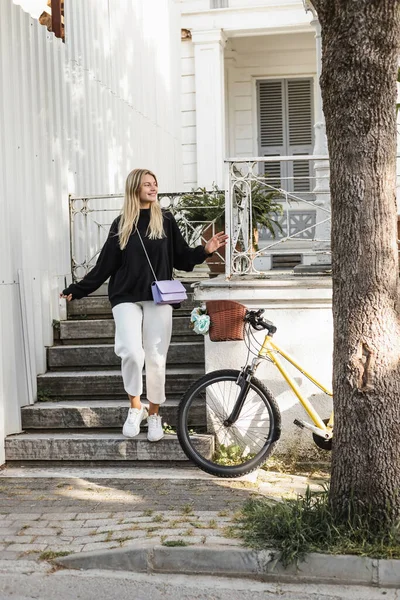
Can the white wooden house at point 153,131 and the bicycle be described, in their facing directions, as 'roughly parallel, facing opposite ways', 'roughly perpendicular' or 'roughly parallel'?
roughly perpendicular

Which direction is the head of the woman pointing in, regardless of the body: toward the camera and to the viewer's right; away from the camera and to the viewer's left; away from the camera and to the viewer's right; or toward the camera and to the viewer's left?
toward the camera and to the viewer's right

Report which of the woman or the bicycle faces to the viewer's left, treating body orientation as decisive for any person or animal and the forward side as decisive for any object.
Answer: the bicycle

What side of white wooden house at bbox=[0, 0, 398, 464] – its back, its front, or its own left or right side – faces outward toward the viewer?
front

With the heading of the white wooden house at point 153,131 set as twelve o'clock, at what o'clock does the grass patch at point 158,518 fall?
The grass patch is roughly at 12 o'clock from the white wooden house.

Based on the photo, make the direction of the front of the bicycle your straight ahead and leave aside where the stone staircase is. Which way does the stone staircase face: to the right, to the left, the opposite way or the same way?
to the left

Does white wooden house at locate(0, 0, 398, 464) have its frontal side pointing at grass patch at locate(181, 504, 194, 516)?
yes

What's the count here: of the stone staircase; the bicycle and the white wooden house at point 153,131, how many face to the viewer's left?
1

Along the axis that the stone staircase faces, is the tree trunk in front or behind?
in front

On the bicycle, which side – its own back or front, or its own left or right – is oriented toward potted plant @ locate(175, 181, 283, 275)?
right

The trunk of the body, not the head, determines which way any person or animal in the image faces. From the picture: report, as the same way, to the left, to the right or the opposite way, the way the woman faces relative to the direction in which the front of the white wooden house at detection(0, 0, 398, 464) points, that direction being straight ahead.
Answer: the same way

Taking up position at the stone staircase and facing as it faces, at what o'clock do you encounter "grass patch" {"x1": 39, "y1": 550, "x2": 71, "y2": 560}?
The grass patch is roughly at 12 o'clock from the stone staircase.

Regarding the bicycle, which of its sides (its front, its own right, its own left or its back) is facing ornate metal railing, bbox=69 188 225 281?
right

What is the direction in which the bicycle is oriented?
to the viewer's left

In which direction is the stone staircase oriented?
toward the camera

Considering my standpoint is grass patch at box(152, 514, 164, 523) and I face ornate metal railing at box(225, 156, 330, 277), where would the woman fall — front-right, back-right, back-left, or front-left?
front-left

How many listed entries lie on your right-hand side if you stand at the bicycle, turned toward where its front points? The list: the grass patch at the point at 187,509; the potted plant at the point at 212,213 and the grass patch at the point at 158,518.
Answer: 1

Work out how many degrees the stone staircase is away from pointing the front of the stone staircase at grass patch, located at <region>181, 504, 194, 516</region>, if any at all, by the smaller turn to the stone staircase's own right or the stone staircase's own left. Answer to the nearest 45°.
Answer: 0° — it already faces it
